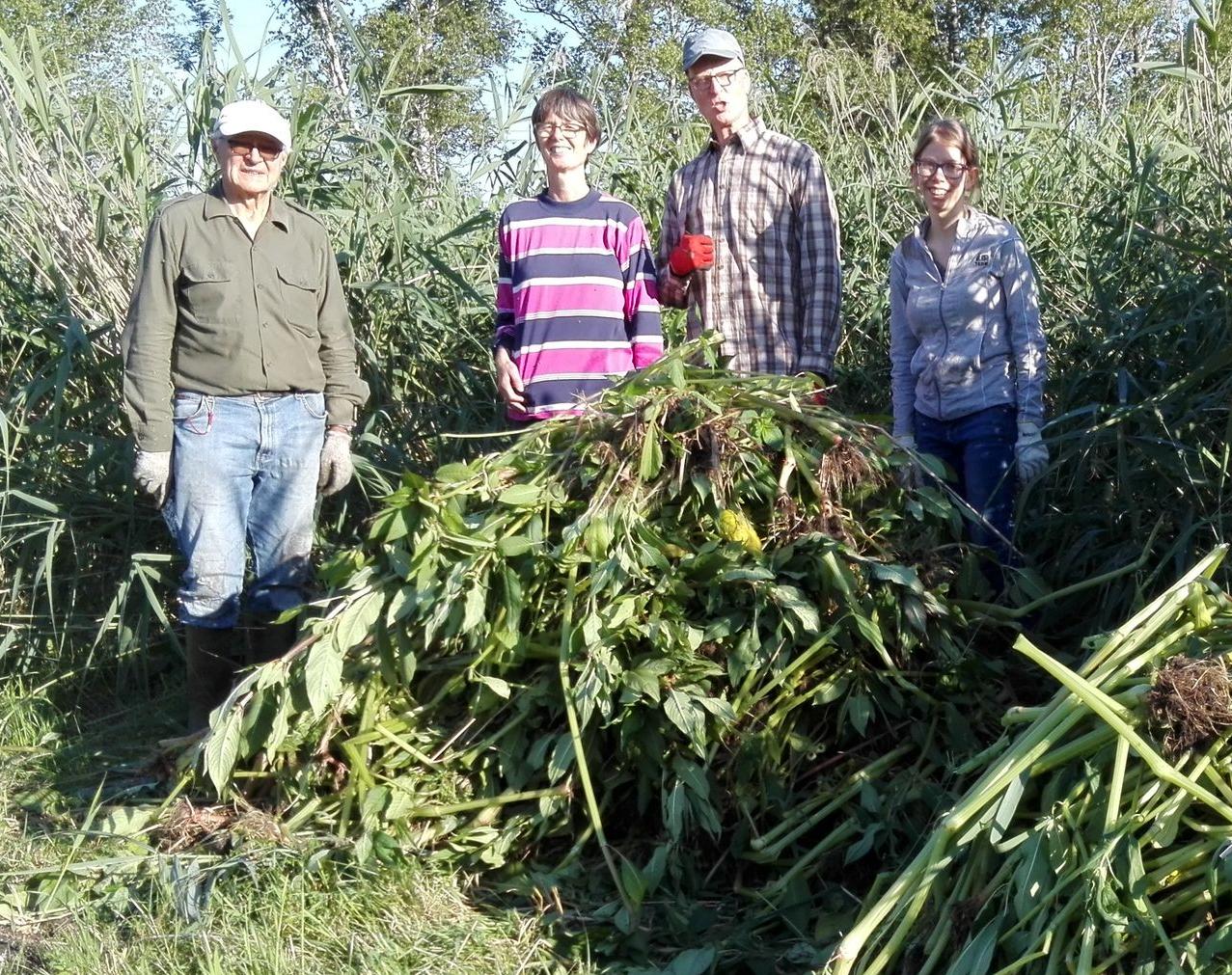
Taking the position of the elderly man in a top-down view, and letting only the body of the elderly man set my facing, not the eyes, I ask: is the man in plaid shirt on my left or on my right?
on my left

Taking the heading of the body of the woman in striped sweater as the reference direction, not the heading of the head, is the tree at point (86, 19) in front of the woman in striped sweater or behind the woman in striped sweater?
behind

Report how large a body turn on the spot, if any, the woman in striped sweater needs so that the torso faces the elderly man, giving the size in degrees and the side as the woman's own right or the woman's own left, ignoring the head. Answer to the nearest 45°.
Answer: approximately 90° to the woman's own right

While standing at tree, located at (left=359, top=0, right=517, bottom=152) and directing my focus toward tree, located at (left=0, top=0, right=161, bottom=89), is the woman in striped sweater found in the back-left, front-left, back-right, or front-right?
back-left

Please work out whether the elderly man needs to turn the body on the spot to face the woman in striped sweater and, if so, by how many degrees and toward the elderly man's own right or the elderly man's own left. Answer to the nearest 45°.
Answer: approximately 90° to the elderly man's own left

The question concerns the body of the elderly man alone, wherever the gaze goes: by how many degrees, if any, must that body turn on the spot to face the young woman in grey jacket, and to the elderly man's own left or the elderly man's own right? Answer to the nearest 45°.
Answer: approximately 90° to the elderly man's own left

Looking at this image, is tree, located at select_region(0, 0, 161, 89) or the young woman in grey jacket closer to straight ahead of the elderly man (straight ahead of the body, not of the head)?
the young woman in grey jacket

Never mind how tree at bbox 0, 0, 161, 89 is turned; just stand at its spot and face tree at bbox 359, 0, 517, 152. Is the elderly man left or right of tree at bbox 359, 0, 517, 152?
right

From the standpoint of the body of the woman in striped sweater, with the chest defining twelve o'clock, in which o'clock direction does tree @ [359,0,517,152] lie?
The tree is roughly at 6 o'clock from the woman in striped sweater.

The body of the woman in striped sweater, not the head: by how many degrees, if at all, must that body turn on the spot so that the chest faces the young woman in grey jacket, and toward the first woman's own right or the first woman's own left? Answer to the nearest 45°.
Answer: approximately 90° to the first woman's own left

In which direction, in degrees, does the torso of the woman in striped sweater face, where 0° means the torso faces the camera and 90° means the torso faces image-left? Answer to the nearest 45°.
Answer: approximately 0°

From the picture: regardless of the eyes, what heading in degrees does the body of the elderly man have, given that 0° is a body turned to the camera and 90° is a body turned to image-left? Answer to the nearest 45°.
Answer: approximately 0°

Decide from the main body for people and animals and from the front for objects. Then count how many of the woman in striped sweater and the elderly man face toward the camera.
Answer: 2
